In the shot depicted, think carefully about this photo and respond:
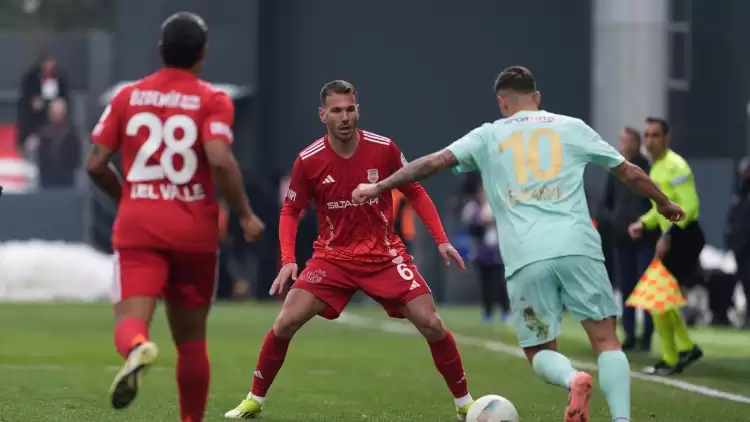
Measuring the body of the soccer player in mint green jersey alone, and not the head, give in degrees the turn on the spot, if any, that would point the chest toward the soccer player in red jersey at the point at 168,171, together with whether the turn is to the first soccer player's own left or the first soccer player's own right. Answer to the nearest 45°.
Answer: approximately 90° to the first soccer player's own left

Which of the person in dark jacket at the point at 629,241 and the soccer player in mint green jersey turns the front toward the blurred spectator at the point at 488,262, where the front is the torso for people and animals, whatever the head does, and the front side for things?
the soccer player in mint green jersey

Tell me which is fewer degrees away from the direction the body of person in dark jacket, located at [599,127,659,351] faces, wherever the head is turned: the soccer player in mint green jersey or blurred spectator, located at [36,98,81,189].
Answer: the soccer player in mint green jersey

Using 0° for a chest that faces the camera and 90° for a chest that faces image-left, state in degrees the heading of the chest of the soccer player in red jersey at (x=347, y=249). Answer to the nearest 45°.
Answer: approximately 0°

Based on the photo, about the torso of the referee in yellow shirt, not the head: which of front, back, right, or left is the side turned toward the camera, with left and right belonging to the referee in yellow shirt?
left

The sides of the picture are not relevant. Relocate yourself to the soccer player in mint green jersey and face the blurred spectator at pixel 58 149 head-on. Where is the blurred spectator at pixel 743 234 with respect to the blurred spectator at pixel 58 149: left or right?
right

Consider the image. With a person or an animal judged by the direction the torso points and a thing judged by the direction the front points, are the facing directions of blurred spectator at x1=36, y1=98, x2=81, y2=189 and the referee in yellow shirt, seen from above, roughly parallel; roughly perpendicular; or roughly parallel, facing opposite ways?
roughly perpendicular

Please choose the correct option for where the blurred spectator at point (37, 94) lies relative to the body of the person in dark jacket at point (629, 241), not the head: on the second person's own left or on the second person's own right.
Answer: on the second person's own right

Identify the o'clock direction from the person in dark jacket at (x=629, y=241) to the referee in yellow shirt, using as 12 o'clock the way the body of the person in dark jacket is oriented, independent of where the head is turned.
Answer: The referee in yellow shirt is roughly at 10 o'clock from the person in dark jacket.

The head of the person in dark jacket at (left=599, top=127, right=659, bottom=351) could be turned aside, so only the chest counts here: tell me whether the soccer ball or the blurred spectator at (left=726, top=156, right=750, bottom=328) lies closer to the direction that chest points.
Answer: the soccer ball

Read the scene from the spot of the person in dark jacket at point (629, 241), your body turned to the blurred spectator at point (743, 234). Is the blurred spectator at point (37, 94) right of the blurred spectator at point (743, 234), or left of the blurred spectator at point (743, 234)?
left

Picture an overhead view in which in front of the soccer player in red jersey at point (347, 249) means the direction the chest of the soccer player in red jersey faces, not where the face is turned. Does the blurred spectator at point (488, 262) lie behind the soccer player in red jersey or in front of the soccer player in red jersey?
behind

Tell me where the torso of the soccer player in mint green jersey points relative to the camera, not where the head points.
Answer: away from the camera

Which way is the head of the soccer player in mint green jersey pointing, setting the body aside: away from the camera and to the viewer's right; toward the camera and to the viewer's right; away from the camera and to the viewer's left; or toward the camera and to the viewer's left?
away from the camera and to the viewer's left
